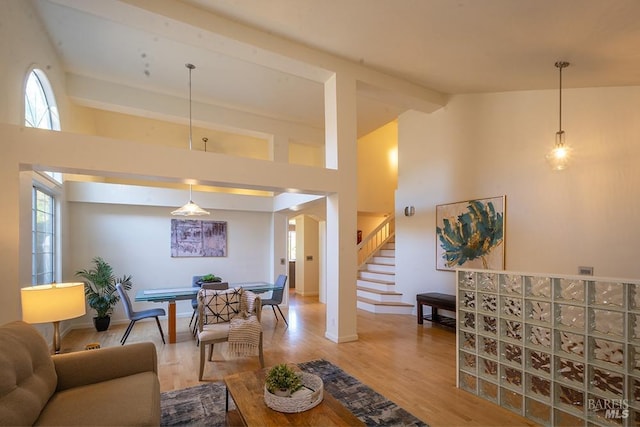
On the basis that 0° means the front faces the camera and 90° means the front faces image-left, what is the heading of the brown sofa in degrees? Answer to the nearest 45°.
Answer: approximately 270°

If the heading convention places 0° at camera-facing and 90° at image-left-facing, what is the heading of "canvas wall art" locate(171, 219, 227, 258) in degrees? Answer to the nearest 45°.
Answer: approximately 0°

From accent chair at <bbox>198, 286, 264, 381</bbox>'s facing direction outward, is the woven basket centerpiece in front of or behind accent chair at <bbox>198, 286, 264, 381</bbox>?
in front

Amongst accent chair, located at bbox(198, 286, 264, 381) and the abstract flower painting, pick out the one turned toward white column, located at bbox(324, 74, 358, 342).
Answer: the abstract flower painting

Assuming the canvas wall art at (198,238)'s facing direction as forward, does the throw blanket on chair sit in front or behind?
in front

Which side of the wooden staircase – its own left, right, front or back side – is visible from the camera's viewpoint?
front

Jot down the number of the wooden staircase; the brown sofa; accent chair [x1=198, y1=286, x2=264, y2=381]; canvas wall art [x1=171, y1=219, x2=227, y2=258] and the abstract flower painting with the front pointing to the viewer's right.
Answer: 1

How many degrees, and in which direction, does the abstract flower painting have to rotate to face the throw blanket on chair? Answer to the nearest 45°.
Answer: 0° — it already faces it

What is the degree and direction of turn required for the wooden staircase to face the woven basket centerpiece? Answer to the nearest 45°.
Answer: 0° — it already faces it

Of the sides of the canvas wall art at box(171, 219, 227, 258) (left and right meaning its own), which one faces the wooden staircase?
left
